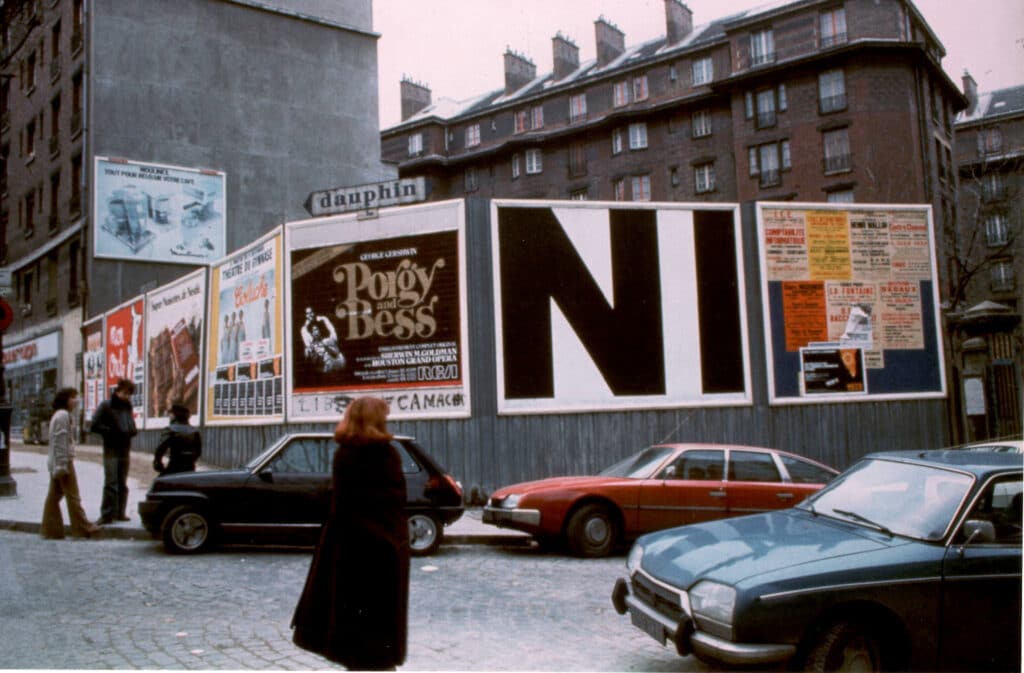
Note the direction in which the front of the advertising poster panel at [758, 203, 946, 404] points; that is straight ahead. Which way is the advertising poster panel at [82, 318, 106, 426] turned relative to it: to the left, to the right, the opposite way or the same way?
to the left

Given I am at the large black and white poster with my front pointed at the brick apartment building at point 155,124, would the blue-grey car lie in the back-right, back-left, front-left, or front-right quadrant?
back-left

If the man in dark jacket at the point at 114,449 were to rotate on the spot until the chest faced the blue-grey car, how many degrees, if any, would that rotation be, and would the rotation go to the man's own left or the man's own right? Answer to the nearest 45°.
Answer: approximately 45° to the man's own left

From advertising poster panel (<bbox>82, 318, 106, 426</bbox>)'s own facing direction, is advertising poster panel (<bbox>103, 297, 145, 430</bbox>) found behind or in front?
in front

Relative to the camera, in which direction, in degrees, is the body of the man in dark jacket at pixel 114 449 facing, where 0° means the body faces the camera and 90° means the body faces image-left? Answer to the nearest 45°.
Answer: approximately 0°

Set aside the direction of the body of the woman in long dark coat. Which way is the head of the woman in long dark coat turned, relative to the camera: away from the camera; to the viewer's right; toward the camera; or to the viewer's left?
away from the camera

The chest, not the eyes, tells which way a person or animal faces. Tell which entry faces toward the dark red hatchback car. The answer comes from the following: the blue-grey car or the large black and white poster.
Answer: the large black and white poster

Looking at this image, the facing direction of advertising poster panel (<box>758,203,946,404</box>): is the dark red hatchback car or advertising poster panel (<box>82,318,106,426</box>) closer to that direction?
the dark red hatchback car
